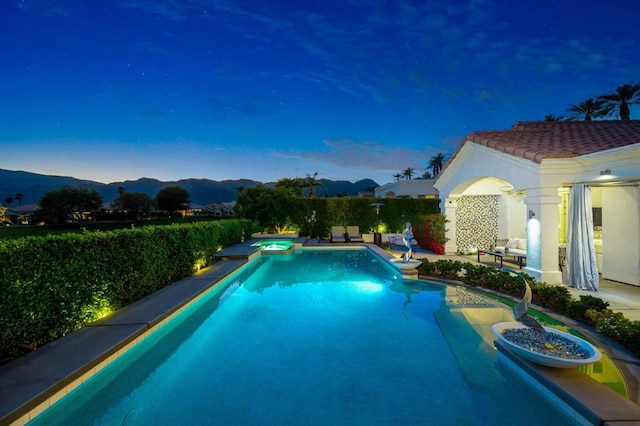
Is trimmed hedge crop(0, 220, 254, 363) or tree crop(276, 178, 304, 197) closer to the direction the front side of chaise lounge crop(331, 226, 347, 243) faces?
the trimmed hedge

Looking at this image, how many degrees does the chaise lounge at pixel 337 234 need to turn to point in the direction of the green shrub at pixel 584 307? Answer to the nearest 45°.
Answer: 0° — it already faces it

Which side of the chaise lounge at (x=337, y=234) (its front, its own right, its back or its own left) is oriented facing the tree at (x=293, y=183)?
back

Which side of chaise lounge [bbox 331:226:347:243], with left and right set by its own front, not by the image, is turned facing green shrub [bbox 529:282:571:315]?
front

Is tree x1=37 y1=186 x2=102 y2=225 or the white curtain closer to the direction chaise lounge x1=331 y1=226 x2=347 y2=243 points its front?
the white curtain

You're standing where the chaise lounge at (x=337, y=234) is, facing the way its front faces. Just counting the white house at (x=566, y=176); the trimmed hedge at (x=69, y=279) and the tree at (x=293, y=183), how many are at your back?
1

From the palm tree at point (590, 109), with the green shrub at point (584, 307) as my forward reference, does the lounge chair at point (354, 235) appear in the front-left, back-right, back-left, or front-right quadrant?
front-right

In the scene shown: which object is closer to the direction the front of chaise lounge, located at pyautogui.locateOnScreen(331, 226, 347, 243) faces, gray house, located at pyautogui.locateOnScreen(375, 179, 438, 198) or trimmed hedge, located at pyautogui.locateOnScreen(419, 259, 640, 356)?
the trimmed hedge

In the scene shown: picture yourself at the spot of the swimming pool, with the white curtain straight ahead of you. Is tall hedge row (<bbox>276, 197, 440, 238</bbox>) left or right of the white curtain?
left

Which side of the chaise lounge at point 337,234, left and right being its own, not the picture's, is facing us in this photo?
front

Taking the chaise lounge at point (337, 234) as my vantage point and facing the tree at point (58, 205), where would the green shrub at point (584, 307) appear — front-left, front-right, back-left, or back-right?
back-left

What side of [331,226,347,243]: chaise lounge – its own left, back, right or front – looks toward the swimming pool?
front

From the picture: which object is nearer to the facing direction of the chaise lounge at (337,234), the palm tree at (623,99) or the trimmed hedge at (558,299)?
the trimmed hedge

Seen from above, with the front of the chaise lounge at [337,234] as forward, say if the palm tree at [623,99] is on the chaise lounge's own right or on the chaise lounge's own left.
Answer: on the chaise lounge's own left
